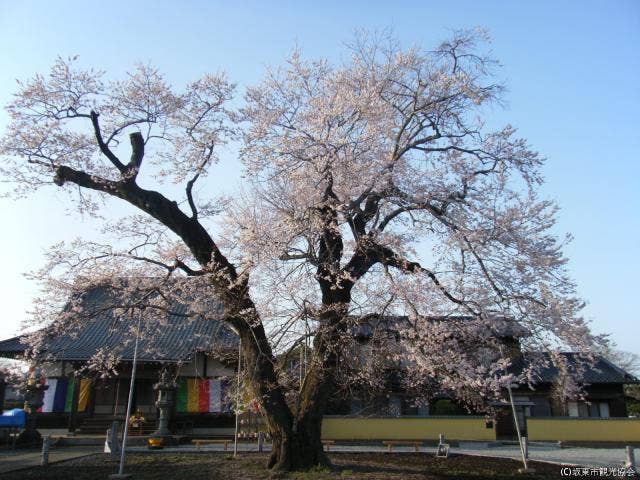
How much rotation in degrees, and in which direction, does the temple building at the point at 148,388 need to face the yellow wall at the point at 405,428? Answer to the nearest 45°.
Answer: approximately 90° to its left

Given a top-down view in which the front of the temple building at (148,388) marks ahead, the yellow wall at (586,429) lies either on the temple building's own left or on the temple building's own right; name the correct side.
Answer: on the temple building's own left

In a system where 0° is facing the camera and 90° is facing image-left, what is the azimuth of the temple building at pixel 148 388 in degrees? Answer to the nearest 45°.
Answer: approximately 0°

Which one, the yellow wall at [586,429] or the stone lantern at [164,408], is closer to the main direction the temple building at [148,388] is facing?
the stone lantern

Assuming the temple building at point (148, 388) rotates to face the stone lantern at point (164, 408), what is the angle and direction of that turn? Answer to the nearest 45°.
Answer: approximately 45° to its left
